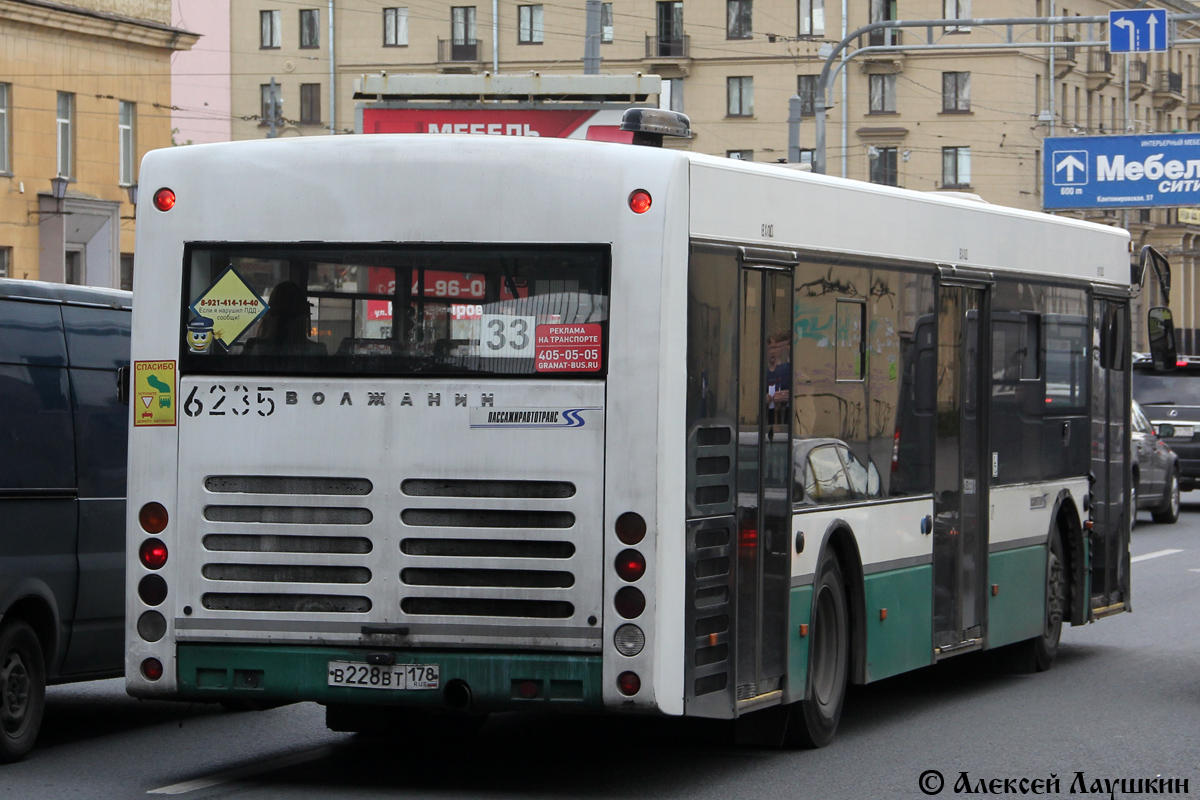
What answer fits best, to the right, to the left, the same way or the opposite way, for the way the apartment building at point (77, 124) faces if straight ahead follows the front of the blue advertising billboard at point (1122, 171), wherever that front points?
to the left

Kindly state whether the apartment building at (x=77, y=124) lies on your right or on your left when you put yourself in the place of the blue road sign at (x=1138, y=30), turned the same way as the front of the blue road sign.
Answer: on your right

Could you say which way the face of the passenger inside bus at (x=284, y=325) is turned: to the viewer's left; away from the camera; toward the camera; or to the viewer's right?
away from the camera

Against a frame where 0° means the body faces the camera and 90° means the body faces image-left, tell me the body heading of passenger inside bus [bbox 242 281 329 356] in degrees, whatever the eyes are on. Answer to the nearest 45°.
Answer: approximately 180°

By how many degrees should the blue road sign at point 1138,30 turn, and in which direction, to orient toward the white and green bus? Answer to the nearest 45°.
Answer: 0° — it already faces it

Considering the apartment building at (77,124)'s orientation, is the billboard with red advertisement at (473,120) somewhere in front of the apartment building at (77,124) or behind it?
in front

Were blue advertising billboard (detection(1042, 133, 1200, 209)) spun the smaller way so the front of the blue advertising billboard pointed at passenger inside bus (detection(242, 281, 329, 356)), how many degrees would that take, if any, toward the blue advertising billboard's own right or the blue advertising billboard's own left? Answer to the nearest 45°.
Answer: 0° — it already faces them
